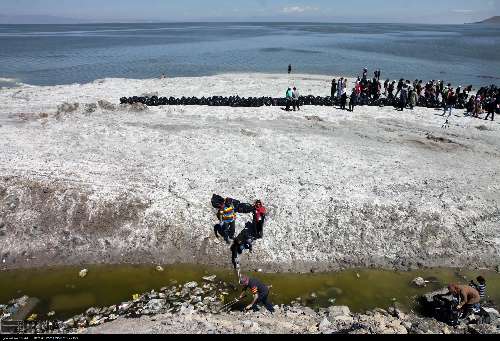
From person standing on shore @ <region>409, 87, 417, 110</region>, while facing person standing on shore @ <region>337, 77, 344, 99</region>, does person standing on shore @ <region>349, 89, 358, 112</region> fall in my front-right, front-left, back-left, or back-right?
front-left

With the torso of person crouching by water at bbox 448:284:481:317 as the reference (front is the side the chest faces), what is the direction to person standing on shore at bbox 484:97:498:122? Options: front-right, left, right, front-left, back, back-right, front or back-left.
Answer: right

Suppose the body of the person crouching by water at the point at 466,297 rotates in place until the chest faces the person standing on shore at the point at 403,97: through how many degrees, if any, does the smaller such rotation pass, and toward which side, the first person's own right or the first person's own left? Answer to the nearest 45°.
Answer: approximately 90° to the first person's own right

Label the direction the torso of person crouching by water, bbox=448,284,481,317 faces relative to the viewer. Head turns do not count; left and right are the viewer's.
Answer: facing to the left of the viewer

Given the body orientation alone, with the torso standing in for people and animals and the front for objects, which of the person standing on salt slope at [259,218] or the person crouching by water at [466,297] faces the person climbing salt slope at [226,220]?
the person crouching by water

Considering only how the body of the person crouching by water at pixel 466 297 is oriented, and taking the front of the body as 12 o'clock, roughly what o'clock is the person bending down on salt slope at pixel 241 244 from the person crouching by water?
The person bending down on salt slope is roughly at 12 o'clock from the person crouching by water.

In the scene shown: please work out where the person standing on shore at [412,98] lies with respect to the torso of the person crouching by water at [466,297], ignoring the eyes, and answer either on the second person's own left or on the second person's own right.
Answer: on the second person's own right
